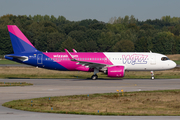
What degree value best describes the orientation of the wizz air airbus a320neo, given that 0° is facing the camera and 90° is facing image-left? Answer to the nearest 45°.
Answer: approximately 270°
